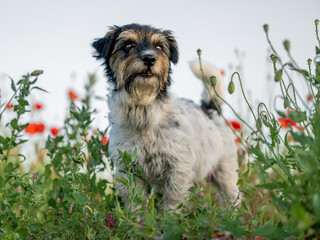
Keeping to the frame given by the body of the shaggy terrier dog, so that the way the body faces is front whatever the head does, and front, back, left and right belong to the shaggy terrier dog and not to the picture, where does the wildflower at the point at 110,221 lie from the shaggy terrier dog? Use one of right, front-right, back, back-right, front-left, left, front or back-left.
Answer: front-left

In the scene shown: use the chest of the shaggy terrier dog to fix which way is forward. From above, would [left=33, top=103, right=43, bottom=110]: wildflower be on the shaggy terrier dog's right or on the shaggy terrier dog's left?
on the shaggy terrier dog's right

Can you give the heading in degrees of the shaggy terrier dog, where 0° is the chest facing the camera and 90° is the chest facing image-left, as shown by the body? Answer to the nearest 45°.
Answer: approximately 45°

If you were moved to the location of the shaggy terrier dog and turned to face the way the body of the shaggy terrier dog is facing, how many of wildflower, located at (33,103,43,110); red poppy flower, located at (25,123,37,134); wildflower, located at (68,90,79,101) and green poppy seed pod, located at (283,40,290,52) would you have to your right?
3

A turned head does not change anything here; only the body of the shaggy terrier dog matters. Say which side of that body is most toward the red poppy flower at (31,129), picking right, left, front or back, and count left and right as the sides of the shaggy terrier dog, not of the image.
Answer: right

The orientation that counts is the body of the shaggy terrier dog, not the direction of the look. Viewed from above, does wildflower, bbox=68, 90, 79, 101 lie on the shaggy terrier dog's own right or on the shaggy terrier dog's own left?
on the shaggy terrier dog's own right

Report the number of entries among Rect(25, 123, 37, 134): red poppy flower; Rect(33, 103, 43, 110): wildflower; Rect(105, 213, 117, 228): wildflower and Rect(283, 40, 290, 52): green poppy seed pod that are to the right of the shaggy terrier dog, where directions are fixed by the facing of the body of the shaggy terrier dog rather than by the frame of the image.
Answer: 2

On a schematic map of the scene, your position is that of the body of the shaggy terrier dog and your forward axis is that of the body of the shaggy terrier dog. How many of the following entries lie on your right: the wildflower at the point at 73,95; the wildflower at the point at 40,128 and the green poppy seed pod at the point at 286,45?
2

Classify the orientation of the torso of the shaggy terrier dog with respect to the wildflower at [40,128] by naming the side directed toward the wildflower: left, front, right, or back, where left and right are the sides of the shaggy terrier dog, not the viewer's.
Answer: right

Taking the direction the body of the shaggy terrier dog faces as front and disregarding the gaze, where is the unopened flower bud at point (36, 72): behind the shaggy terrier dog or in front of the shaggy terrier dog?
in front
